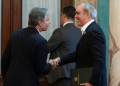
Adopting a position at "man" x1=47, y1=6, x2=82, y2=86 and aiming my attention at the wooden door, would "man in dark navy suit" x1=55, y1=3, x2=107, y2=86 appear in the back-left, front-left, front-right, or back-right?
back-left

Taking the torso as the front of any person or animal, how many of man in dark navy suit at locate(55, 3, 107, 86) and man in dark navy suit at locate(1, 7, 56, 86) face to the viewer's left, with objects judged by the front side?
1

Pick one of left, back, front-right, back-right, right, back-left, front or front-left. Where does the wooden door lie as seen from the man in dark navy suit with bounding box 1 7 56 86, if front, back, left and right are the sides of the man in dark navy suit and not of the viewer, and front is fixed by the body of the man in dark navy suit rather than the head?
front-left

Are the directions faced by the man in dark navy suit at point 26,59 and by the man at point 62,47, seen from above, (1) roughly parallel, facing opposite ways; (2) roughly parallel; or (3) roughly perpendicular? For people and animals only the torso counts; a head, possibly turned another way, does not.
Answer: roughly perpendicular

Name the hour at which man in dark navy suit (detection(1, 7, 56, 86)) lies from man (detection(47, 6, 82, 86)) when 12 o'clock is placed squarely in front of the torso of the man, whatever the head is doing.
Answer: The man in dark navy suit is roughly at 8 o'clock from the man.

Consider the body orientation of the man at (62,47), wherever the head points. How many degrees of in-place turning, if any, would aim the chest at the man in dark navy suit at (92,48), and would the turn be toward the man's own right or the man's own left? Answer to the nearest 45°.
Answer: approximately 135° to the man's own left

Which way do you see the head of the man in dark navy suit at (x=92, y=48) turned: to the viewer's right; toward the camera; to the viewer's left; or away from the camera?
to the viewer's left

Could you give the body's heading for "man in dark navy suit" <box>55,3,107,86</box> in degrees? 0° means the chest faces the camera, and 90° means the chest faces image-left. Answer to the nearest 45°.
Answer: approximately 90°

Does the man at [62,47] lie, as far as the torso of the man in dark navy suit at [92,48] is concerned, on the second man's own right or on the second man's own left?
on the second man's own right

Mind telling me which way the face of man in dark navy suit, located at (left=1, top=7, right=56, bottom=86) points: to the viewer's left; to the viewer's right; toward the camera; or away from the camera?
to the viewer's right

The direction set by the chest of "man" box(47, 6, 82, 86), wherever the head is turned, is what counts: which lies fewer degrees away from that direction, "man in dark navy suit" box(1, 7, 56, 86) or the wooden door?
the wooden door
